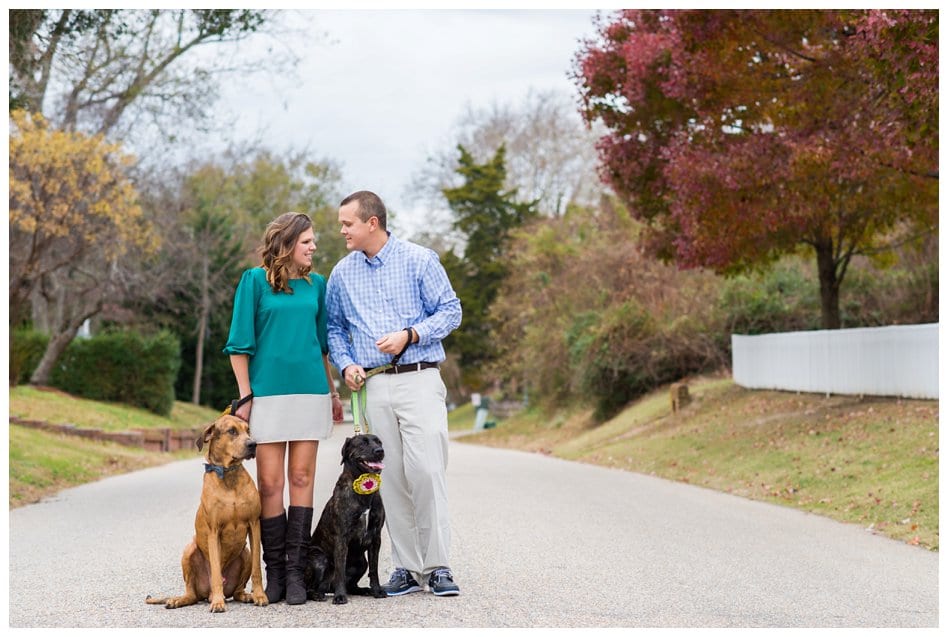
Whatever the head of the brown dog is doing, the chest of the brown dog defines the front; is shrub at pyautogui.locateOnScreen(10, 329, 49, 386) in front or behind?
behind

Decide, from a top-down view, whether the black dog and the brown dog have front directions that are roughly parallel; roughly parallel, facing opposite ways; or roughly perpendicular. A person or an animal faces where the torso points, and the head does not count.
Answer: roughly parallel

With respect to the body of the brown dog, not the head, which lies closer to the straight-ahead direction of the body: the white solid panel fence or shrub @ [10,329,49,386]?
the white solid panel fence

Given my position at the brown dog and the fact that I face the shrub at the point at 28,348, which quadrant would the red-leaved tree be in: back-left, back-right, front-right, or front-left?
front-right

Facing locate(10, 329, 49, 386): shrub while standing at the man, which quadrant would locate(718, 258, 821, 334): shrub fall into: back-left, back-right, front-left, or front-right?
front-right

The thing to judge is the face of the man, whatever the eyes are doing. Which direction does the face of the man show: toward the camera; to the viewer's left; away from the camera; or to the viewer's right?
to the viewer's left

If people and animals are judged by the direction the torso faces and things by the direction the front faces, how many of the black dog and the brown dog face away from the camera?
0

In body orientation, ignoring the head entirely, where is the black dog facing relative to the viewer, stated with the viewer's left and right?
facing the viewer and to the right of the viewer

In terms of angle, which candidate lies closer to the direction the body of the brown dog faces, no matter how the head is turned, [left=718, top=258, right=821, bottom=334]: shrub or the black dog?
the black dog

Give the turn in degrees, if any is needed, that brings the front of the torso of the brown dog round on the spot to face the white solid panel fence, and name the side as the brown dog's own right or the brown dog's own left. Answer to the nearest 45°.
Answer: approximately 90° to the brown dog's own left

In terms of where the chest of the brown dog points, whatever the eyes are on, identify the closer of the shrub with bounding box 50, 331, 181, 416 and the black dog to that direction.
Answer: the black dog

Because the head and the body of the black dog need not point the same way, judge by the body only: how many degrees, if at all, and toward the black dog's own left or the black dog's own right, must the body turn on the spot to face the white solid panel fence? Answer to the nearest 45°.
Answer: approximately 90° to the black dog's own left
